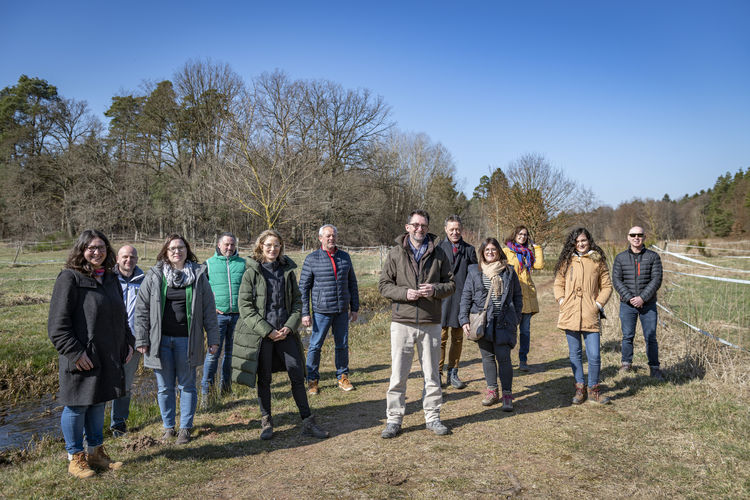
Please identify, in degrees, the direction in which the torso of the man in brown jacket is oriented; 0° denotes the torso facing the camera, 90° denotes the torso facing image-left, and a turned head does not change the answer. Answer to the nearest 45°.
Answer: approximately 0°

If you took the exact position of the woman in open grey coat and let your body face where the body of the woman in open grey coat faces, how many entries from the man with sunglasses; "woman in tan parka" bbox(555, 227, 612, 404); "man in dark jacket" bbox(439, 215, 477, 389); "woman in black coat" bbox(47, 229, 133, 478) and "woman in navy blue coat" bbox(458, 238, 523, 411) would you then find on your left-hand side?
4

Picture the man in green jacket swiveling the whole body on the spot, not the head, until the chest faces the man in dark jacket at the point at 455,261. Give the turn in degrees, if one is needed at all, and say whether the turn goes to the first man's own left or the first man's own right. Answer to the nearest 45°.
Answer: approximately 90° to the first man's own left

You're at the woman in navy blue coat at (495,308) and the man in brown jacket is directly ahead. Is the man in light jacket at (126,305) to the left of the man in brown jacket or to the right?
right

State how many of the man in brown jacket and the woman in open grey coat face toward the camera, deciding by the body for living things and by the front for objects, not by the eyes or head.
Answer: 2

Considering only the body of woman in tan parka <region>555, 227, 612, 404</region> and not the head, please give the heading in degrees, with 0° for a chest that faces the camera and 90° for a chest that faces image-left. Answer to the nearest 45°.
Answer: approximately 0°

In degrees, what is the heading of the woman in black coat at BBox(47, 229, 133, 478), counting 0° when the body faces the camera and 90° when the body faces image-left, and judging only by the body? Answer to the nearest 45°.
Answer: approximately 315°

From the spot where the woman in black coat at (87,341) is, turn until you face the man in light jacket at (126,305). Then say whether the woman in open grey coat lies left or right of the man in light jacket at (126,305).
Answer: right

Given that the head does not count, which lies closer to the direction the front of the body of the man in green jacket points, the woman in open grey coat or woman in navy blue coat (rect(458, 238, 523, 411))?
the woman in open grey coat
